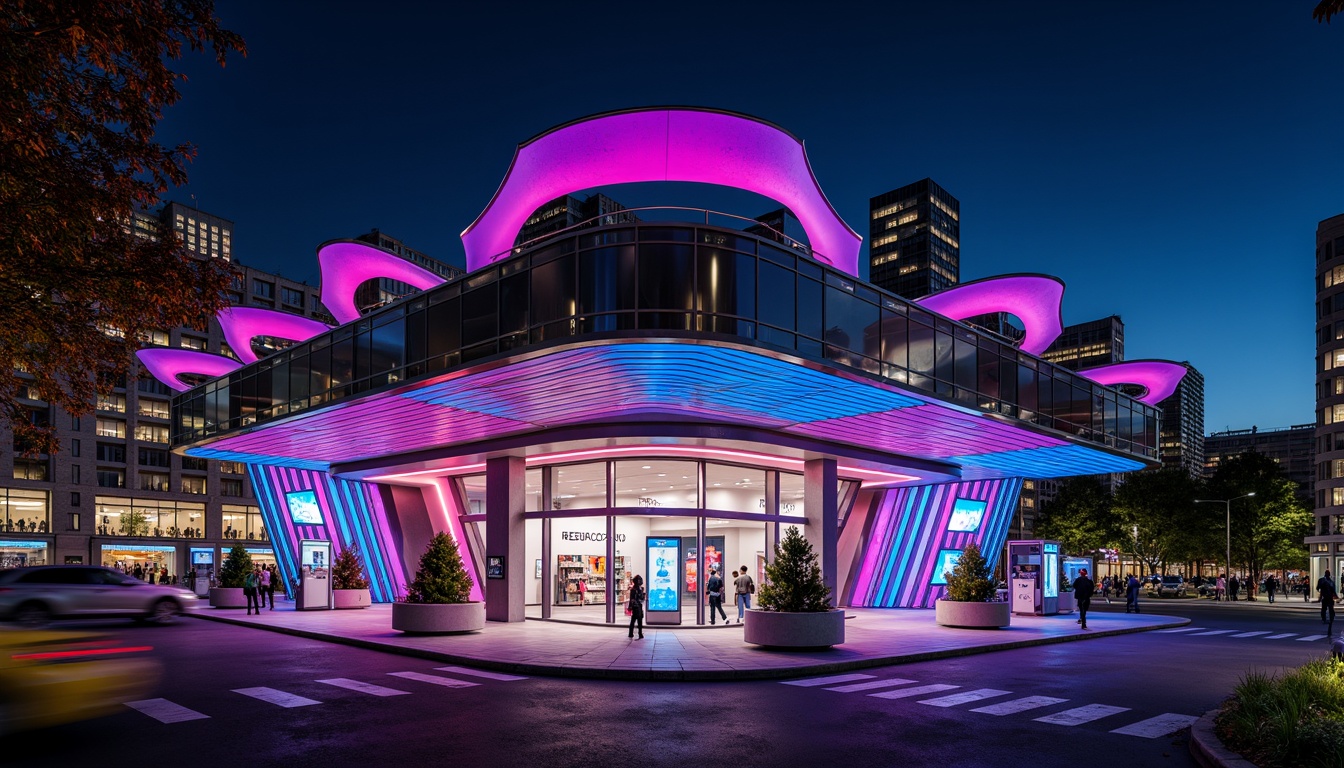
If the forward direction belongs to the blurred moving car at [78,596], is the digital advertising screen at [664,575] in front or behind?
in front

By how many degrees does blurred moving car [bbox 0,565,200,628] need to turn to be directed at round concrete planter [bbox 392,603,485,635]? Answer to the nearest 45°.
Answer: approximately 45° to its right

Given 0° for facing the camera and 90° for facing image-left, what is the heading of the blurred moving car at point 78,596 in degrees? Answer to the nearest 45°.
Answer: approximately 270°

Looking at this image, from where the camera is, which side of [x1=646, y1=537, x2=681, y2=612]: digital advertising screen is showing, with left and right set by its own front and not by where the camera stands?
front

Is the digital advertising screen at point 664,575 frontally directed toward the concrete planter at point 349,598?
no

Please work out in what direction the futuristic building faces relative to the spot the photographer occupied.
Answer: facing the viewer
